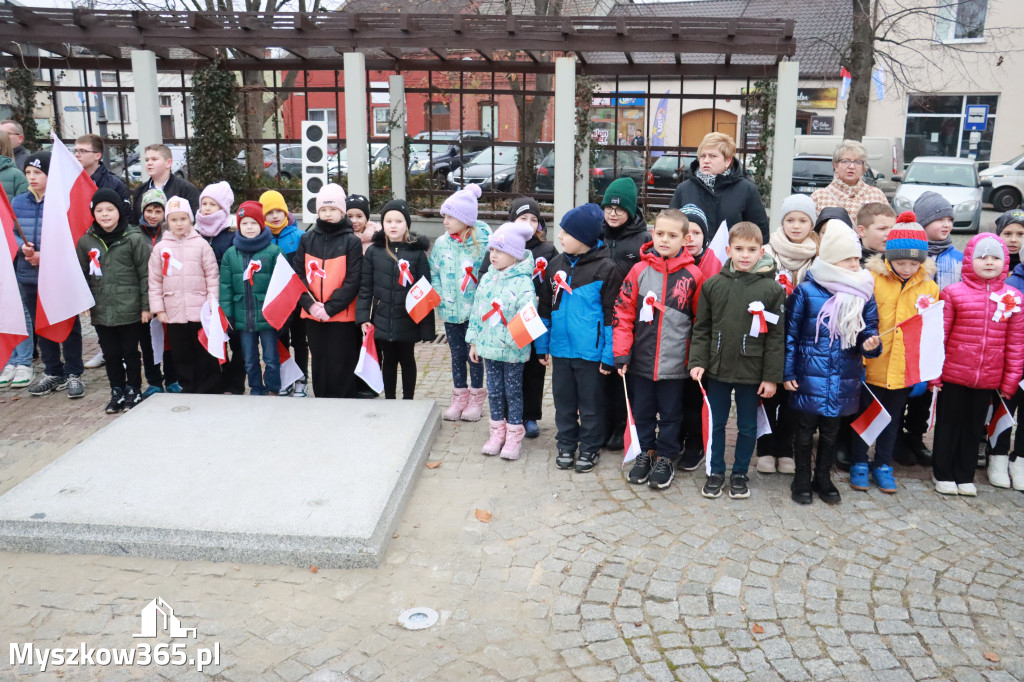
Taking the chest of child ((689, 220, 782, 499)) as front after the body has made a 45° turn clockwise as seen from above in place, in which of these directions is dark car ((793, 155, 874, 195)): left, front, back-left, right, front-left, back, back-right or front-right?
back-right

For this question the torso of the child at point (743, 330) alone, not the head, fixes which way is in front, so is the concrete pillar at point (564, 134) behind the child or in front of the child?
behind

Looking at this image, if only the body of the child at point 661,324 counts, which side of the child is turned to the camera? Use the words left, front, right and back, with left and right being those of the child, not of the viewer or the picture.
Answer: front

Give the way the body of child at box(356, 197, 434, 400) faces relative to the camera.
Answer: toward the camera

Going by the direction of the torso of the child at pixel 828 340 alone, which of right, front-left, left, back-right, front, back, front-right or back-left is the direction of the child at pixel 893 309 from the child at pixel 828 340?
left

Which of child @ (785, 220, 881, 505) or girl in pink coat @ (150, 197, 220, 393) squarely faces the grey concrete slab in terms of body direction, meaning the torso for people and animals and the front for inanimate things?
the girl in pink coat

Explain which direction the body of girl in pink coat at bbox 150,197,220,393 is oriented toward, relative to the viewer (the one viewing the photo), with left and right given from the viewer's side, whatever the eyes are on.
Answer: facing the viewer

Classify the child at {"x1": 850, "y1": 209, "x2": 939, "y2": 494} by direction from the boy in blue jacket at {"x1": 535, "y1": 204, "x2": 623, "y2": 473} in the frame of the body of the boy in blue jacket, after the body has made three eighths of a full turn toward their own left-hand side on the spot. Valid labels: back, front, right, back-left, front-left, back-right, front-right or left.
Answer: front

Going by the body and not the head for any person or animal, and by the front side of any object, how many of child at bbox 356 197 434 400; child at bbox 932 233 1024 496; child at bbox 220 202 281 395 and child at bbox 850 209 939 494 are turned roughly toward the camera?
4

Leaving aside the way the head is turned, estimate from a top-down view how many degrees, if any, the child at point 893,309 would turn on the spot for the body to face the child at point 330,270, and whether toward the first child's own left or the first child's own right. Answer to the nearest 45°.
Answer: approximately 90° to the first child's own right

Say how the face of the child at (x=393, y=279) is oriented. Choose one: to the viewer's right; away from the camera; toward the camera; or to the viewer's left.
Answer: toward the camera

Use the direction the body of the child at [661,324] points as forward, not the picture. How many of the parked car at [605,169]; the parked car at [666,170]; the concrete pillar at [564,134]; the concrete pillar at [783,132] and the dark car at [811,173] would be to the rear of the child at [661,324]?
5
